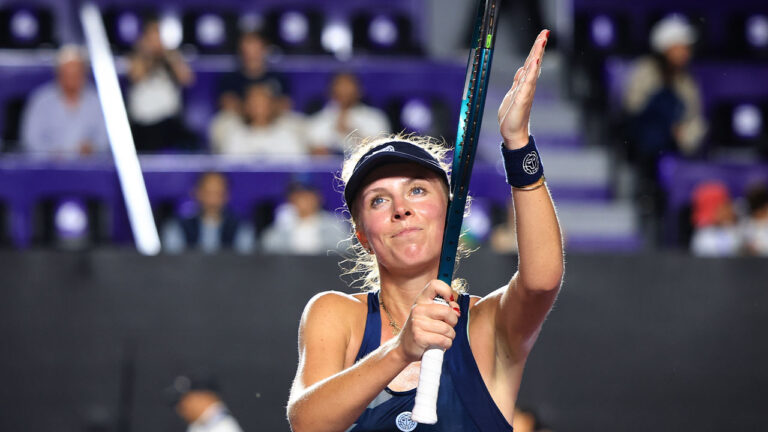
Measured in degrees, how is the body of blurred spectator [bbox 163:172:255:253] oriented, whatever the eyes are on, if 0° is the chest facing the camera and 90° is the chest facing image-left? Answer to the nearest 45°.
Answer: approximately 0°

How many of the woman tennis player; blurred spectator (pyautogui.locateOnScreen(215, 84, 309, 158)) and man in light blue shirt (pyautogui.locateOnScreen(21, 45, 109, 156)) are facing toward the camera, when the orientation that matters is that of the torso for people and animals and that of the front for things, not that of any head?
3

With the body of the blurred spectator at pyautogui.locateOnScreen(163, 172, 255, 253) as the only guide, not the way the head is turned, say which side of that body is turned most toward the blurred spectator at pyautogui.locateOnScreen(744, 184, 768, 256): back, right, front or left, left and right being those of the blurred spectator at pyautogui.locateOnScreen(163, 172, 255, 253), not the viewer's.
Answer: left

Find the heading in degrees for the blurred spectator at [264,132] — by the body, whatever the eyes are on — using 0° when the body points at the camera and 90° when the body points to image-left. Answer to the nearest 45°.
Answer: approximately 0°

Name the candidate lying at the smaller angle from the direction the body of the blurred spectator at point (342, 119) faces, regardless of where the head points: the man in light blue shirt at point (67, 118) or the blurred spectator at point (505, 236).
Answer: the blurred spectator

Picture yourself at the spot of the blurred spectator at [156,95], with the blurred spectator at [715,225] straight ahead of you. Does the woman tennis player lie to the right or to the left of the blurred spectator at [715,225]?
right

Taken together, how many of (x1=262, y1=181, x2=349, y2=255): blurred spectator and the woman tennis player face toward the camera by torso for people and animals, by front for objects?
2

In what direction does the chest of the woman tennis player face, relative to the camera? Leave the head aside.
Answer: toward the camera

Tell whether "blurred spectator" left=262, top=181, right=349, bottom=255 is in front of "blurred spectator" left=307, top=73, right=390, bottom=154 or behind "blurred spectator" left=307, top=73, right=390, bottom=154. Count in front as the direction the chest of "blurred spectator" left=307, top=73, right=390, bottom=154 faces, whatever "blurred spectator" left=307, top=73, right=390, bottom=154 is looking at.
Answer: in front

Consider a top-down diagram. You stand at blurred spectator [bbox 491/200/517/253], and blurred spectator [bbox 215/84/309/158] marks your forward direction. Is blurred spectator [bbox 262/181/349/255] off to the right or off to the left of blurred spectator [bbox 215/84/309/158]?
left

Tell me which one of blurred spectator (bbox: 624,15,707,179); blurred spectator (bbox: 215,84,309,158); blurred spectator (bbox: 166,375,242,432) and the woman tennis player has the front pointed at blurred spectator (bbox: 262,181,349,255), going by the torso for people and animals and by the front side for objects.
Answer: blurred spectator (bbox: 215,84,309,158)

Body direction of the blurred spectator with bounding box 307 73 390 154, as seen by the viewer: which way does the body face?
toward the camera
